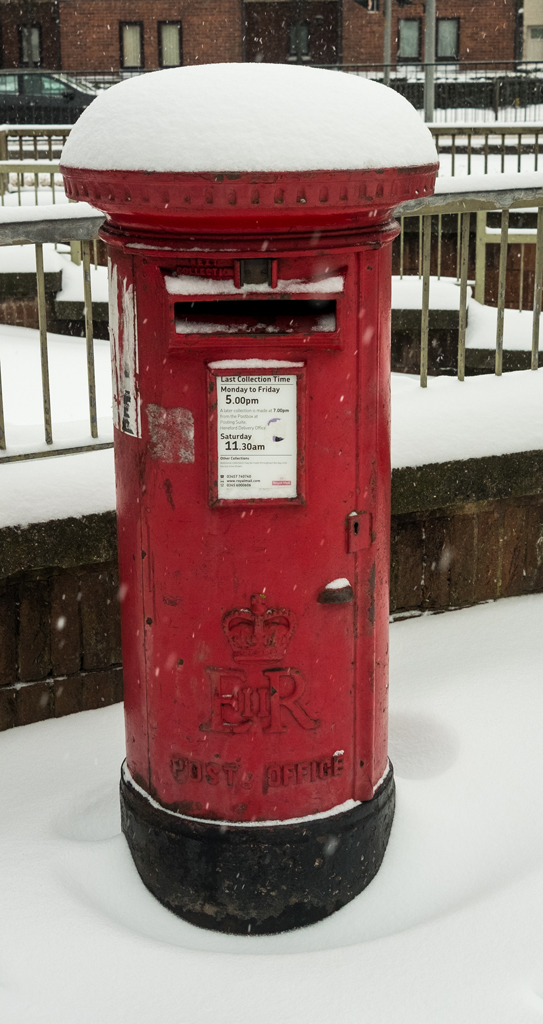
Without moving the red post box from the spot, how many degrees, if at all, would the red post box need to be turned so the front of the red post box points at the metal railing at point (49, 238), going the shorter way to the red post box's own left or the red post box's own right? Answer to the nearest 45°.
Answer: approximately 135° to the red post box's own right

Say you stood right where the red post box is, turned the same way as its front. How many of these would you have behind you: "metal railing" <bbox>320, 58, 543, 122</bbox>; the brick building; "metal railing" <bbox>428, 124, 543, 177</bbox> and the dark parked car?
4

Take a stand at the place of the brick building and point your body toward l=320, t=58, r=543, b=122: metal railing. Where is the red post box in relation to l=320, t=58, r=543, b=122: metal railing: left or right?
right

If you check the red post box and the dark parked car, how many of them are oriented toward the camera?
1

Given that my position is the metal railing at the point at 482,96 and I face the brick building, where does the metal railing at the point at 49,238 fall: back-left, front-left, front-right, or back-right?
back-left

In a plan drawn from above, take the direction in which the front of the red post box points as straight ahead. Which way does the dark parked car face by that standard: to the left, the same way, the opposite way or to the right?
to the left

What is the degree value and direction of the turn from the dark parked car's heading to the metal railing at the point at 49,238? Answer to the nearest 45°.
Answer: approximately 90° to its right

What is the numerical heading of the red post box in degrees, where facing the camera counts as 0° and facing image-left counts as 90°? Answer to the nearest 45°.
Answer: approximately 0°

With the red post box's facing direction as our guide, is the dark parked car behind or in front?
behind

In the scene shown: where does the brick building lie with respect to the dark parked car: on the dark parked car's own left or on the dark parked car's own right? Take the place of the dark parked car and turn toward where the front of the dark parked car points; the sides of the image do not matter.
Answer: on the dark parked car's own left

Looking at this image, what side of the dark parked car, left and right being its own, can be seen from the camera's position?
right
